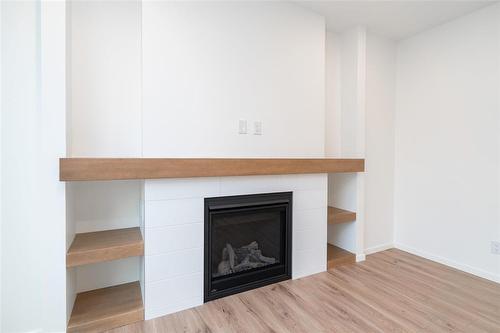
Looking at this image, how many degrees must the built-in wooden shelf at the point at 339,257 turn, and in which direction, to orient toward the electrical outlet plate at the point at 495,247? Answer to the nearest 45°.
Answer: approximately 45° to its left

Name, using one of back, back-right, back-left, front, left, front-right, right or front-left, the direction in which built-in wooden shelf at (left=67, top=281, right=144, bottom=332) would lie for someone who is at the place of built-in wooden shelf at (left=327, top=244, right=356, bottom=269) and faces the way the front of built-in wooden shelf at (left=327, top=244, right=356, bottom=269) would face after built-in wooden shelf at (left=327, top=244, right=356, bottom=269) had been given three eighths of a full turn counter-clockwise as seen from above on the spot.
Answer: back-left

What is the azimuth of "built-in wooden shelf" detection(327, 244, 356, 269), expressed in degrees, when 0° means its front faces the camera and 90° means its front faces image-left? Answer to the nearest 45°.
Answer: approximately 315°

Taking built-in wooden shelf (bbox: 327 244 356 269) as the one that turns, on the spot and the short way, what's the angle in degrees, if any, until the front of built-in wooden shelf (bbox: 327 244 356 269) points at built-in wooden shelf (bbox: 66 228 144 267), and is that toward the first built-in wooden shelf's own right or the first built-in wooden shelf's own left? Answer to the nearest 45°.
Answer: approximately 90° to the first built-in wooden shelf's own right

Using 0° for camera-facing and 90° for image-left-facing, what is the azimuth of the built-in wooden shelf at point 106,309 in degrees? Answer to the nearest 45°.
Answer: approximately 315°
